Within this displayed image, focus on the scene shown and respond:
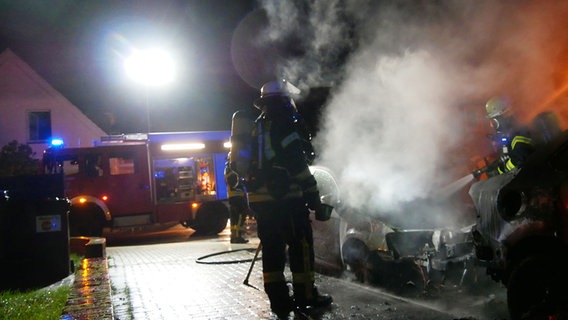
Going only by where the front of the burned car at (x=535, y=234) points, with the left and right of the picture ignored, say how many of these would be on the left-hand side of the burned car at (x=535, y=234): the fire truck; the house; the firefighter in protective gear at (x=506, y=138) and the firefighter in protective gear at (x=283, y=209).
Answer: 0

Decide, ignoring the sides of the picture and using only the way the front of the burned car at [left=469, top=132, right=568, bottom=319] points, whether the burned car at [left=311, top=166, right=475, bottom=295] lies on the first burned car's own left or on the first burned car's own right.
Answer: on the first burned car's own right

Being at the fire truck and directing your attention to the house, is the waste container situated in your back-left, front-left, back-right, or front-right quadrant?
back-left

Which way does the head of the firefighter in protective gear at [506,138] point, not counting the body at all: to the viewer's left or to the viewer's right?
to the viewer's left

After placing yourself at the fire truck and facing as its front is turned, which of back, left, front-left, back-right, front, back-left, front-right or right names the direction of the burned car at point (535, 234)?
left

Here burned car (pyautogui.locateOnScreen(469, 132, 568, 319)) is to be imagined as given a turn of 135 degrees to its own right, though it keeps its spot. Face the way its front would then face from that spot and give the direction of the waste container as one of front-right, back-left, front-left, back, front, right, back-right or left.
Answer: left

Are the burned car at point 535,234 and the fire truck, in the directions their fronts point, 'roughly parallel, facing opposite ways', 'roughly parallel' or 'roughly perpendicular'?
roughly parallel

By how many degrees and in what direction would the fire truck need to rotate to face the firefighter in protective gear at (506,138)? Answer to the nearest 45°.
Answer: approximately 135° to its left

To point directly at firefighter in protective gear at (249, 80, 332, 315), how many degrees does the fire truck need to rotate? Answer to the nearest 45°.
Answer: approximately 90° to its left

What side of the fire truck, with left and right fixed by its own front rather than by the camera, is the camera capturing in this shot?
left

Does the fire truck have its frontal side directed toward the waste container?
no
